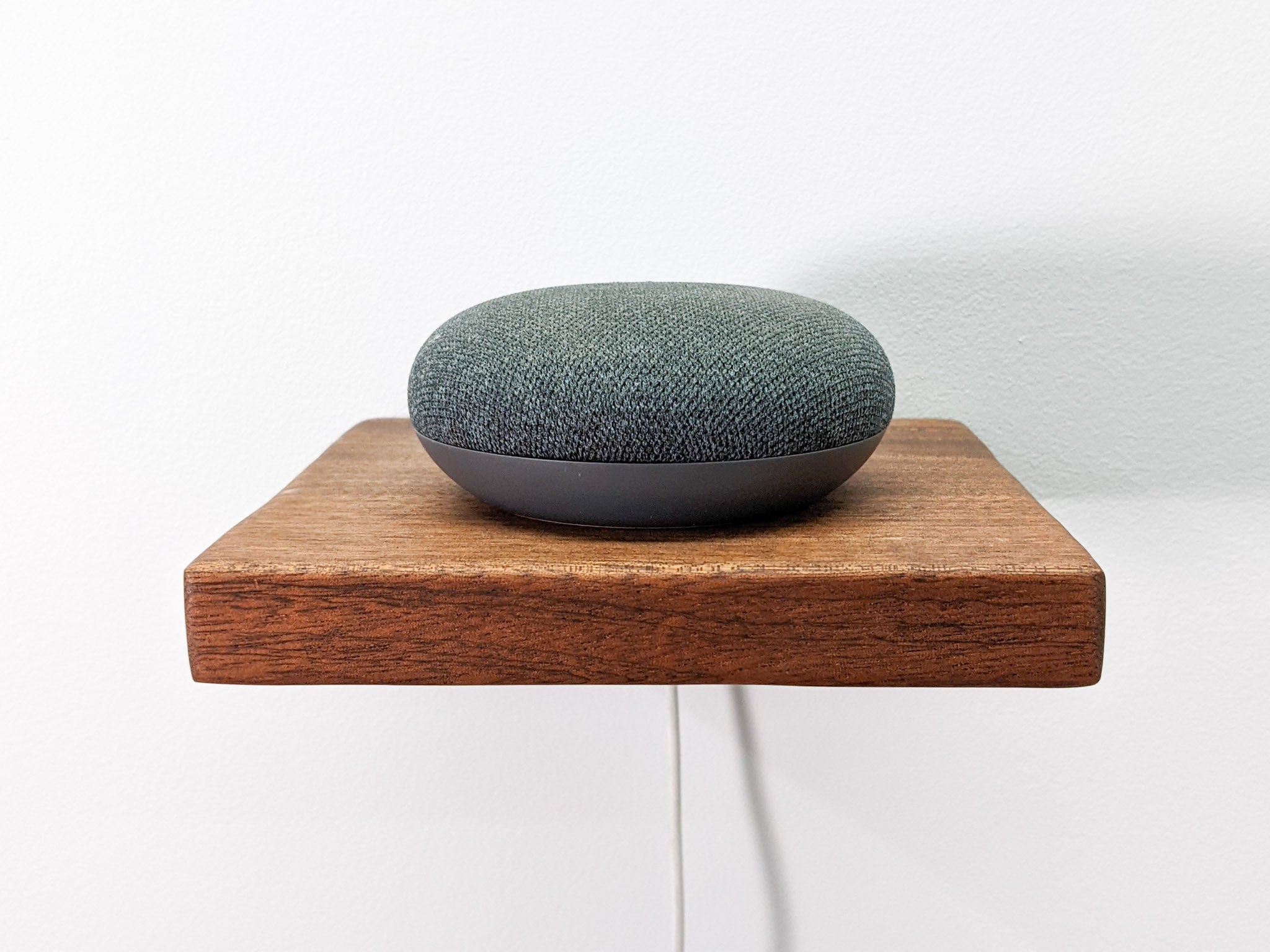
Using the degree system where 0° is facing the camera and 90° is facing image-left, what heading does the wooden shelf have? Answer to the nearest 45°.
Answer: approximately 0°
